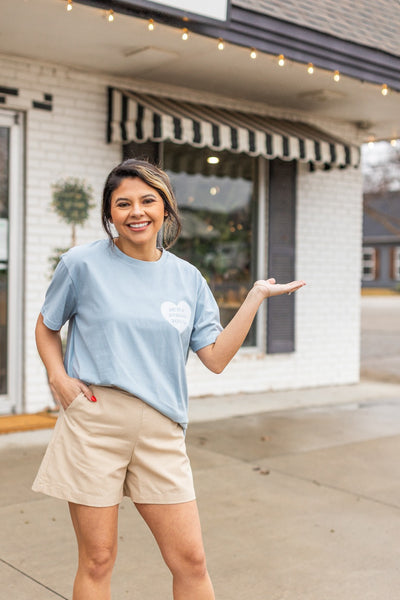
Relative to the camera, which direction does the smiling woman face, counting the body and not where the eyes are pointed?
toward the camera

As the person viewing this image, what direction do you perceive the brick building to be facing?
facing the viewer and to the right of the viewer

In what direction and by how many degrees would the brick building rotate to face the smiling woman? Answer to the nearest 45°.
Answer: approximately 45° to its right

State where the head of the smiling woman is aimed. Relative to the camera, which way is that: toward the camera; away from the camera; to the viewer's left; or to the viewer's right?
toward the camera

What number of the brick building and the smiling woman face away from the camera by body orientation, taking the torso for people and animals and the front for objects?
0

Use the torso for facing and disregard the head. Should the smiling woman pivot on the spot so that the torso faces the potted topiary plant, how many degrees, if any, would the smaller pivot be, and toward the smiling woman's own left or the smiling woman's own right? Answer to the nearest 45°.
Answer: approximately 180°

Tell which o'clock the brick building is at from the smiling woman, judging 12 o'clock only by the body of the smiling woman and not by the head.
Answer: The brick building is roughly at 6 o'clock from the smiling woman.
